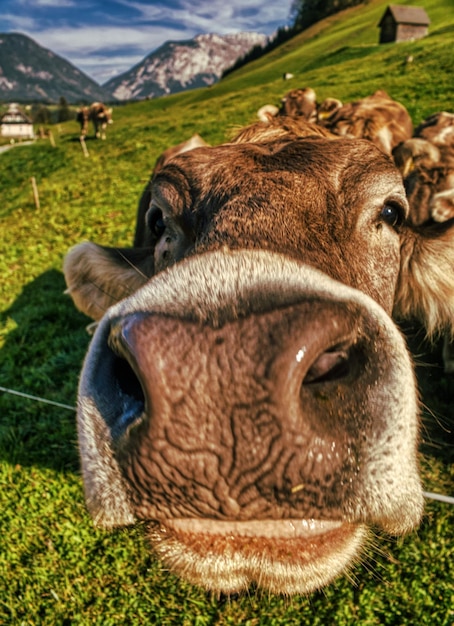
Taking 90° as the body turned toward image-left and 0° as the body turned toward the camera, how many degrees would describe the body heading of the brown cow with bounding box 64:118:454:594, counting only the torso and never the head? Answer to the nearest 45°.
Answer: approximately 0°

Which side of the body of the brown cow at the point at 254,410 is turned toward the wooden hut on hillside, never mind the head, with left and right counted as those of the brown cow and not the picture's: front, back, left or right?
back

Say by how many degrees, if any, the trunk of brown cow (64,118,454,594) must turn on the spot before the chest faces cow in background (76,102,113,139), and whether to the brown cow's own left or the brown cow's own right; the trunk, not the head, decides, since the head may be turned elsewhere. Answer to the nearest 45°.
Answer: approximately 180°

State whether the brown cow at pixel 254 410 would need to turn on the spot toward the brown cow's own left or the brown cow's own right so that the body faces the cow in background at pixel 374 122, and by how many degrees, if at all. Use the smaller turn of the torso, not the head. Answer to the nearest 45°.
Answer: approximately 180°
